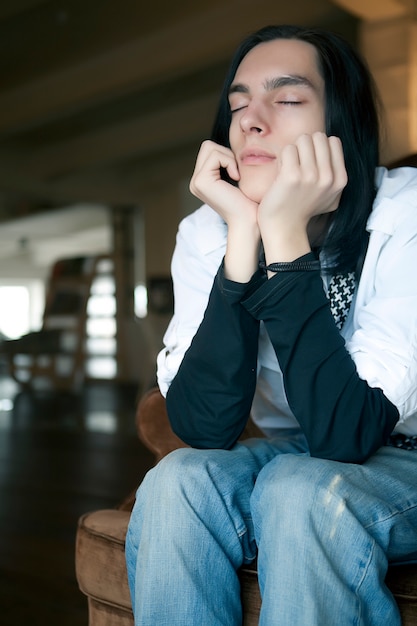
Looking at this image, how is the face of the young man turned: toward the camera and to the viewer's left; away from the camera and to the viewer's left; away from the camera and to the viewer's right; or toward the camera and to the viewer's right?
toward the camera and to the viewer's left

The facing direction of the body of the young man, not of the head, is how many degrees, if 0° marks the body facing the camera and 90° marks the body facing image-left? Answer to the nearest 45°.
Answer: approximately 45°
